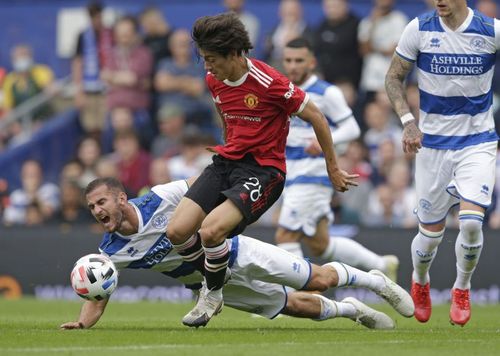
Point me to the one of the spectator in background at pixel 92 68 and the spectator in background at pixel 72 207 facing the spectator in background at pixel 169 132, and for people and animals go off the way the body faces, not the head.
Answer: the spectator in background at pixel 92 68

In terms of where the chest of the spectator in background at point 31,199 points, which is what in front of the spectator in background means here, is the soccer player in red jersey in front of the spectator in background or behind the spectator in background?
in front

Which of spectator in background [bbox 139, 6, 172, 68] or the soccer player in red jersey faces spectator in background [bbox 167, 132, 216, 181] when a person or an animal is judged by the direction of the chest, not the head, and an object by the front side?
spectator in background [bbox 139, 6, 172, 68]

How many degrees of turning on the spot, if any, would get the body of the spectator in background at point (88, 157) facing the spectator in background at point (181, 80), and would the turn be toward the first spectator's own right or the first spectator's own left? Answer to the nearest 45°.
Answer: approximately 90° to the first spectator's own left

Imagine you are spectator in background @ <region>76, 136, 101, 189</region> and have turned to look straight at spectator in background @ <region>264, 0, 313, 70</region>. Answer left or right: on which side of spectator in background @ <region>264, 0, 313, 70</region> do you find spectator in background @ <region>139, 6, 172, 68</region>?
left

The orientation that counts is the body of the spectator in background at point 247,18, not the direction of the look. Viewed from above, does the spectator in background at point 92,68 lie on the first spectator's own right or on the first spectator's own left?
on the first spectator's own right

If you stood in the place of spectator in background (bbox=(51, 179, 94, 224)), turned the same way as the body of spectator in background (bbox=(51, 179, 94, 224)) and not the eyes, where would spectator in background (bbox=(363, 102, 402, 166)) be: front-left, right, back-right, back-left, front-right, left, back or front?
left

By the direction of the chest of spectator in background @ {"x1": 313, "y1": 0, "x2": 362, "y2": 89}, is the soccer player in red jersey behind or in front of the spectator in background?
in front

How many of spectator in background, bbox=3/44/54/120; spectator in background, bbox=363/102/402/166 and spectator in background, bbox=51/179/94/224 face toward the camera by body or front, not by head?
3

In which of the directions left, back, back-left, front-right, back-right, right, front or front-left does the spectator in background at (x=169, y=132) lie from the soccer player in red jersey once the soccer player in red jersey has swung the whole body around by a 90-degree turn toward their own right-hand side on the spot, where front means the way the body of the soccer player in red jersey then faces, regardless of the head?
front-right

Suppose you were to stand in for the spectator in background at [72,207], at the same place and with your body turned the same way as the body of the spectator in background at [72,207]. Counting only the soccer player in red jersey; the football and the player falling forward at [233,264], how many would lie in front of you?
3

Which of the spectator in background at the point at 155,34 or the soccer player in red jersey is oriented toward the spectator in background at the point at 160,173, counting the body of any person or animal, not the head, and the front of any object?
the spectator in background at the point at 155,34
